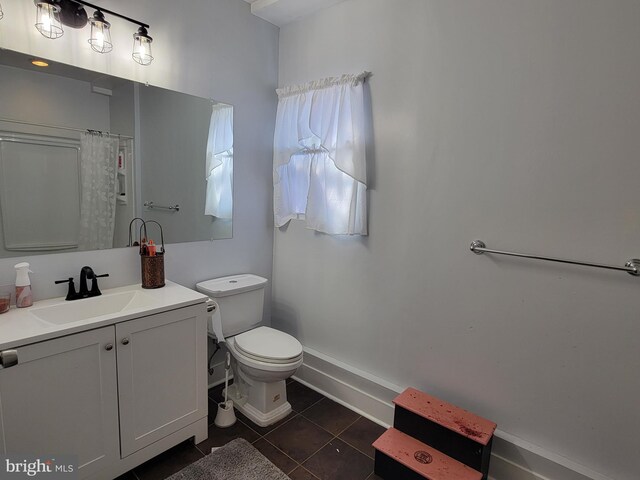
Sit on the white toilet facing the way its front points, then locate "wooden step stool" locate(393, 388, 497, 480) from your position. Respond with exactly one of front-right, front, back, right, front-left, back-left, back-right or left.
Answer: front

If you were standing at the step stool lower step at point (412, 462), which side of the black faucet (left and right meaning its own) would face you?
front

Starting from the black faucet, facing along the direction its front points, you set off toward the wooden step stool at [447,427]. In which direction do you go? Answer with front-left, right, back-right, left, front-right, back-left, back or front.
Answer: front

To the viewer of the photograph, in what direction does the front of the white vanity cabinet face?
facing the viewer and to the right of the viewer

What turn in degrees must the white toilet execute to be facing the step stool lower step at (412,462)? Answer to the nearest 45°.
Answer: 0° — it already faces it

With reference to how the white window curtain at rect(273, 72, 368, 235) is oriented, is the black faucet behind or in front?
in front

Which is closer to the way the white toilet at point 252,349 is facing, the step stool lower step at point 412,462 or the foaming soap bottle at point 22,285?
the step stool lower step

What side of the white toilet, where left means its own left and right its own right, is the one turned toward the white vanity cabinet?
right
